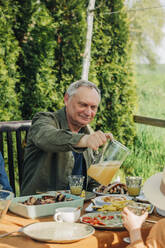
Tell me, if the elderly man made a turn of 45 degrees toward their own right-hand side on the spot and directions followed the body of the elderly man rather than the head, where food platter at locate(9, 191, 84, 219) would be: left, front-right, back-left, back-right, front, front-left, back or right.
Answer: front

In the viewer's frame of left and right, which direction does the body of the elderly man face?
facing the viewer and to the right of the viewer

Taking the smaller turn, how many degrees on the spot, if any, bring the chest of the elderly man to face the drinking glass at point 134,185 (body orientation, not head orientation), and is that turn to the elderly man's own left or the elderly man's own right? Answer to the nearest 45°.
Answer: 0° — they already face it

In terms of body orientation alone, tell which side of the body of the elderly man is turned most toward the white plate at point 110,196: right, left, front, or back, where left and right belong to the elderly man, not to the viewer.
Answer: front

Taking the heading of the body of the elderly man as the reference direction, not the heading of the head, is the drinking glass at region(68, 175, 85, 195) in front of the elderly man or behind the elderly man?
in front

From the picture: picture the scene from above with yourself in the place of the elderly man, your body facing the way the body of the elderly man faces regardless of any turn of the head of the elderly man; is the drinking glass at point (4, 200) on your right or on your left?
on your right
